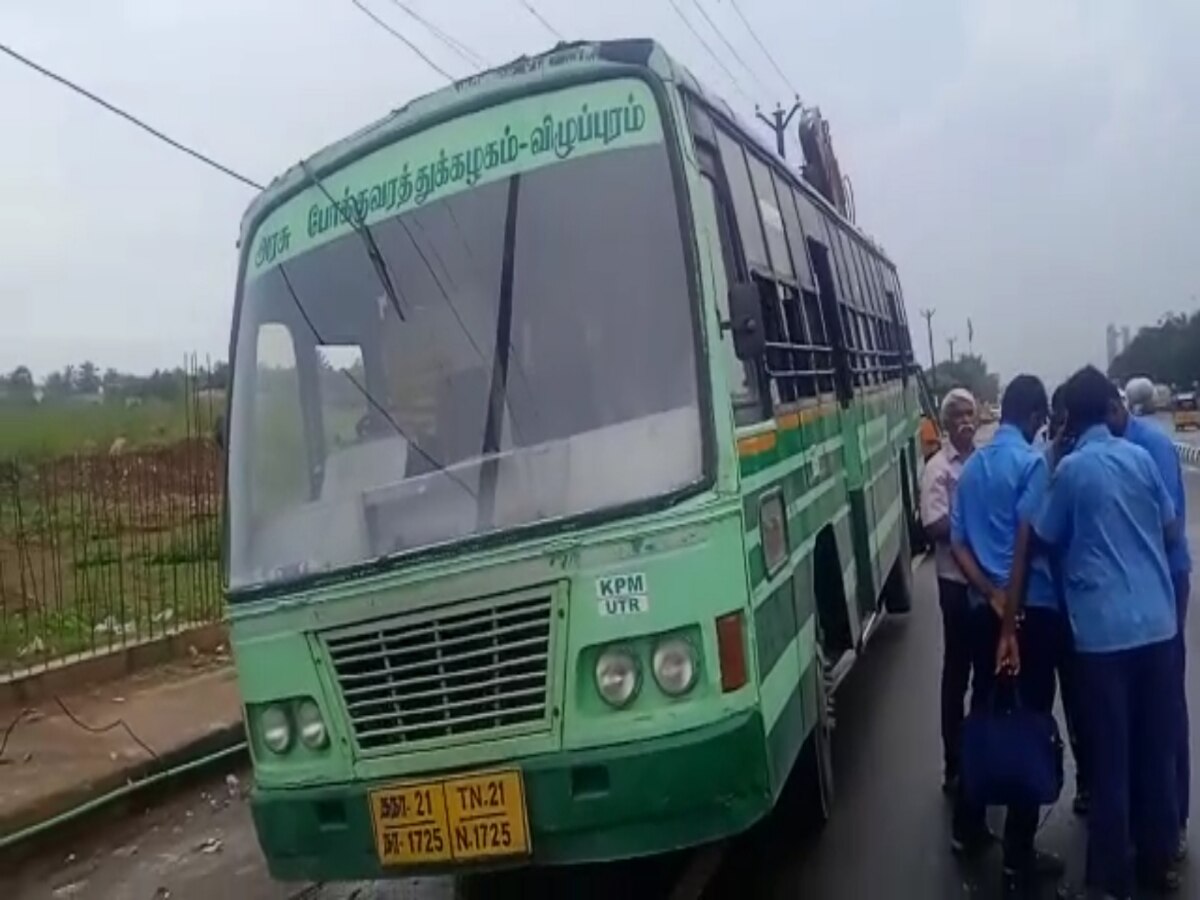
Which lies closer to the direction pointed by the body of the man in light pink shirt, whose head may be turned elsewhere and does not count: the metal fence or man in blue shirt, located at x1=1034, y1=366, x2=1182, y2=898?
the man in blue shirt

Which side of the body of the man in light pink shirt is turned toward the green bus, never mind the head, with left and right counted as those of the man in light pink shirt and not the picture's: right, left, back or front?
right

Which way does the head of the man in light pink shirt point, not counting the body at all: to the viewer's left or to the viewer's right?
to the viewer's right

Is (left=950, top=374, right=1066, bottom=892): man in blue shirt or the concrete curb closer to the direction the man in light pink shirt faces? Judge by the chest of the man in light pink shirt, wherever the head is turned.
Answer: the man in blue shirt

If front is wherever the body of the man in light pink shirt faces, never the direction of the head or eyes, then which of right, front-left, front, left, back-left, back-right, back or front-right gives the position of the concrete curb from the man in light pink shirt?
back-right

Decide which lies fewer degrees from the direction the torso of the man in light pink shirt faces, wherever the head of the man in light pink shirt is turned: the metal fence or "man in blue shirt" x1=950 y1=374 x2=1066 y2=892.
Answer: the man in blue shirt

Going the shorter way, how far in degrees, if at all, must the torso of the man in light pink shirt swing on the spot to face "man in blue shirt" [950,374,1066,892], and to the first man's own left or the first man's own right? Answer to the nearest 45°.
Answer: approximately 45° to the first man's own right

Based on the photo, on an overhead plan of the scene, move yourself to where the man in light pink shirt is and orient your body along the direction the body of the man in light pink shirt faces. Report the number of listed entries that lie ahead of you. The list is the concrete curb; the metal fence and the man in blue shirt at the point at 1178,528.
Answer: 1

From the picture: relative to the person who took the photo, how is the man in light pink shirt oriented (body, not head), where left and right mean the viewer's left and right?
facing the viewer and to the right of the viewer

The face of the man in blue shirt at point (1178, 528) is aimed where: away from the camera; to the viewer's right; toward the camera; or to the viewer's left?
away from the camera
